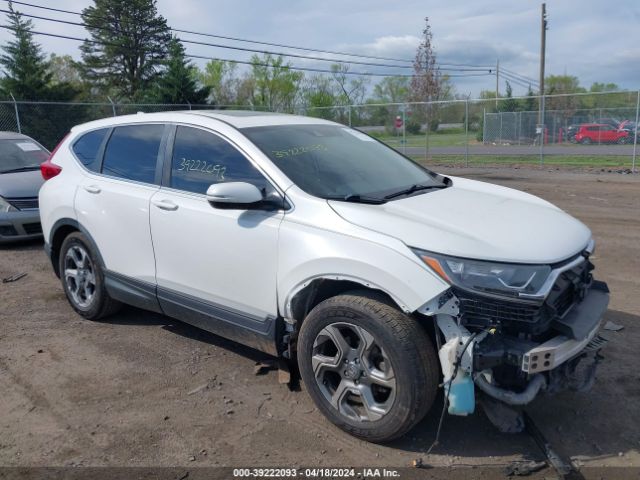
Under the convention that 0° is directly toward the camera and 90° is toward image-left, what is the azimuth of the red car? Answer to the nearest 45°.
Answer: approximately 270°

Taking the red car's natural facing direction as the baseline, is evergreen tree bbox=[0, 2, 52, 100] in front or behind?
behind

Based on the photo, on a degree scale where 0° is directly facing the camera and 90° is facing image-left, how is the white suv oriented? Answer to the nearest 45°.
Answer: approximately 315°

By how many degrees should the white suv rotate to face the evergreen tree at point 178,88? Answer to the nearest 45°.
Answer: approximately 135° to its left

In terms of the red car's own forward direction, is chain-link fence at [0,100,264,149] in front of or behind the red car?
behind

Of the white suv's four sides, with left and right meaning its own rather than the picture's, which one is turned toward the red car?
left

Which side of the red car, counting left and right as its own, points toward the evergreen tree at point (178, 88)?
back

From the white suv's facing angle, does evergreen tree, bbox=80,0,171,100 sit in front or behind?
behind

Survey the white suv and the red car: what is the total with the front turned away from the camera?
0

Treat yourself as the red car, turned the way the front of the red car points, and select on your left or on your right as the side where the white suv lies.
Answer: on your right

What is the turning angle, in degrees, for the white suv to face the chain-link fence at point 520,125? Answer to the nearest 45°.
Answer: approximately 135° to its left
